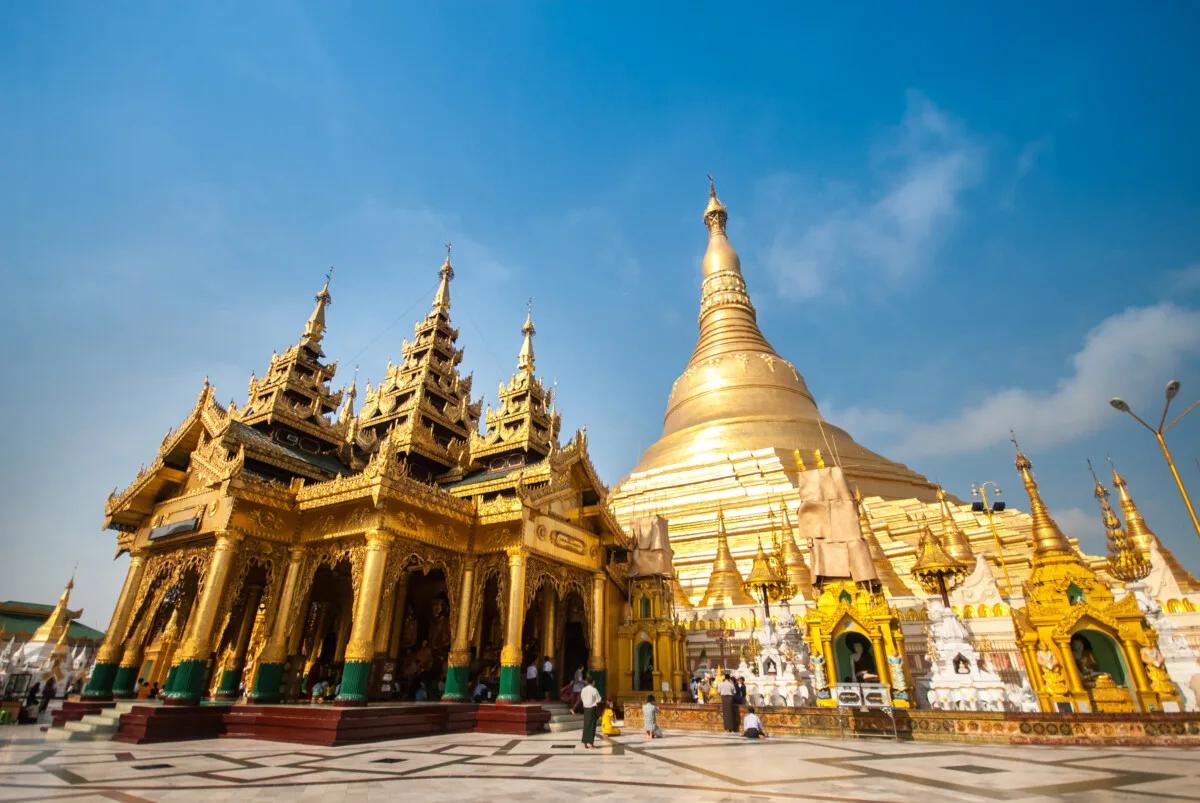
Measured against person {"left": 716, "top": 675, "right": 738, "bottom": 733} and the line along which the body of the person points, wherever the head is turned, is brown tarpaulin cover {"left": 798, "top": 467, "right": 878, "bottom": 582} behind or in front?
in front

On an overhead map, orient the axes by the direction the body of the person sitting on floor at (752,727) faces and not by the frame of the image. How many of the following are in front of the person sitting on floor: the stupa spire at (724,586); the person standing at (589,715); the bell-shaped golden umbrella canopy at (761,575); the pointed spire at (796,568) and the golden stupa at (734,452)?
4

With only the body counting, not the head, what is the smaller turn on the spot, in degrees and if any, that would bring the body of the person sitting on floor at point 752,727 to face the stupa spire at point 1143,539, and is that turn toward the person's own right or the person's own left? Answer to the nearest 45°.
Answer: approximately 45° to the person's own right

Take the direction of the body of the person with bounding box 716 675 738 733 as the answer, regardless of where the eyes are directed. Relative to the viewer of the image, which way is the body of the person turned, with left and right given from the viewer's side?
facing away from the viewer

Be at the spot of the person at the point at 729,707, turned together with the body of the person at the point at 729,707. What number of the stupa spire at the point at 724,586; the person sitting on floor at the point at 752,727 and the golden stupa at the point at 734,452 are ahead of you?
2

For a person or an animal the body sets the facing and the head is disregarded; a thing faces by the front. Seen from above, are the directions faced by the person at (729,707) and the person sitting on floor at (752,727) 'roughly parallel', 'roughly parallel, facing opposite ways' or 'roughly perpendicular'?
roughly parallel

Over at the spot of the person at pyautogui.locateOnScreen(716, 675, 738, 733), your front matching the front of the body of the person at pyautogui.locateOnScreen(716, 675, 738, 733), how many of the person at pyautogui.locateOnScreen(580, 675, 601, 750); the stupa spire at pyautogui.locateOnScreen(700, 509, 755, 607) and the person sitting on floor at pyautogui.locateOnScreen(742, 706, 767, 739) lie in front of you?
1

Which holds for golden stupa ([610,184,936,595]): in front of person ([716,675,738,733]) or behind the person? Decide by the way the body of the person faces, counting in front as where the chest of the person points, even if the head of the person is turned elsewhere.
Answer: in front

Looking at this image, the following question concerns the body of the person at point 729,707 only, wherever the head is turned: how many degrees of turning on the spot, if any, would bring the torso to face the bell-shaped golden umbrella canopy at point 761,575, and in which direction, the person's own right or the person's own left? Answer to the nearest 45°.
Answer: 0° — they already face it

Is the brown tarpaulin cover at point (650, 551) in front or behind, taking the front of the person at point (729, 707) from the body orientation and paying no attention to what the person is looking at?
in front

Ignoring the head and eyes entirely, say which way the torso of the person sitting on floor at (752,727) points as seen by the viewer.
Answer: away from the camera

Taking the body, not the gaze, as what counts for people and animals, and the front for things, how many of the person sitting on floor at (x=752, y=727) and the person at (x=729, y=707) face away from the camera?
2

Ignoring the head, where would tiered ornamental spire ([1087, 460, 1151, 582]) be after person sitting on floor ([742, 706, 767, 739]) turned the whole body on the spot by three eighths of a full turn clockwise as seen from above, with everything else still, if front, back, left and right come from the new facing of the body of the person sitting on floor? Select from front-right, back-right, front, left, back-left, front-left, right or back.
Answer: left

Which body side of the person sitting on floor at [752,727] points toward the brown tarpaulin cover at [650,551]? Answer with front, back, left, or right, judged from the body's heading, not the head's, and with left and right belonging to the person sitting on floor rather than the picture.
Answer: front

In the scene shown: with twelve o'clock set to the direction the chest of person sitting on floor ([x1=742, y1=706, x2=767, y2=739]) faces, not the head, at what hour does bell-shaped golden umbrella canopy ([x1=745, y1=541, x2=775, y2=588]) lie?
The bell-shaped golden umbrella canopy is roughly at 12 o'clock from the person sitting on floor.

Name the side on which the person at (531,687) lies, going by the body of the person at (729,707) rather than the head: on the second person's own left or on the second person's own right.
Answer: on the second person's own left

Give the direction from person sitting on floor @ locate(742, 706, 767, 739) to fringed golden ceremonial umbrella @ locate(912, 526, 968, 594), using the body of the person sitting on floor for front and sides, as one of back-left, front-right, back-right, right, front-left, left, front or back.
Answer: front-right
